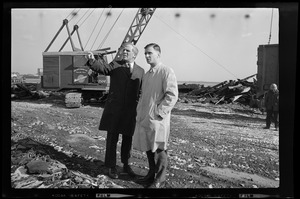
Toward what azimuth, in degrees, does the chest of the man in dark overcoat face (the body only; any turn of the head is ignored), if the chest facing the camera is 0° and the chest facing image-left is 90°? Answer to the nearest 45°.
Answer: approximately 0°

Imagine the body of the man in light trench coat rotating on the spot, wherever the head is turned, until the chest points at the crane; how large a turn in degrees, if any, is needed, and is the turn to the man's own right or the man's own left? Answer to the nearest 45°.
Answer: approximately 90° to the man's own right

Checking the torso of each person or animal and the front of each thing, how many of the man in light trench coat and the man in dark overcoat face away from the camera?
0

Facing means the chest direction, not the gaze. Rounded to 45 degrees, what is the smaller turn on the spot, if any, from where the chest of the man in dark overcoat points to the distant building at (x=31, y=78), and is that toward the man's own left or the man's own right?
approximately 135° to the man's own right

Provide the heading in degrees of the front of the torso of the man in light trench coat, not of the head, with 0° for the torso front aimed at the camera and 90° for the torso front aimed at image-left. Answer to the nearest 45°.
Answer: approximately 45°
